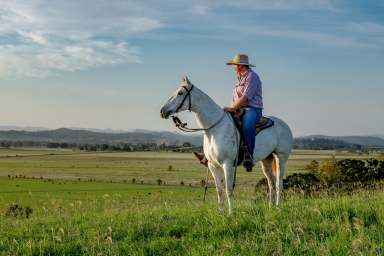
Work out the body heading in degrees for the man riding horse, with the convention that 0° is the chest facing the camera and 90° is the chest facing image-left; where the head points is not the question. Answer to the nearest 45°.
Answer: approximately 45°

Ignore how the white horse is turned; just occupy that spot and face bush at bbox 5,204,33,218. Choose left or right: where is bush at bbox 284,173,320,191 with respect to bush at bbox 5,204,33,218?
right

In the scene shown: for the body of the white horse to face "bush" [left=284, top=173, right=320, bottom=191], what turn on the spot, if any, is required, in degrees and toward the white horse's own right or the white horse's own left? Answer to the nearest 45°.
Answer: approximately 135° to the white horse's own right

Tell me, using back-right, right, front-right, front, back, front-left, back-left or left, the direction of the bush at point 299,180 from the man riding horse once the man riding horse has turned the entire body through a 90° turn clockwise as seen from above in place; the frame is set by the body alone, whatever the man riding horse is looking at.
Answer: front-right

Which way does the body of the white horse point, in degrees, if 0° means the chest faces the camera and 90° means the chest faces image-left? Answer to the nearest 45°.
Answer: approximately 45°
